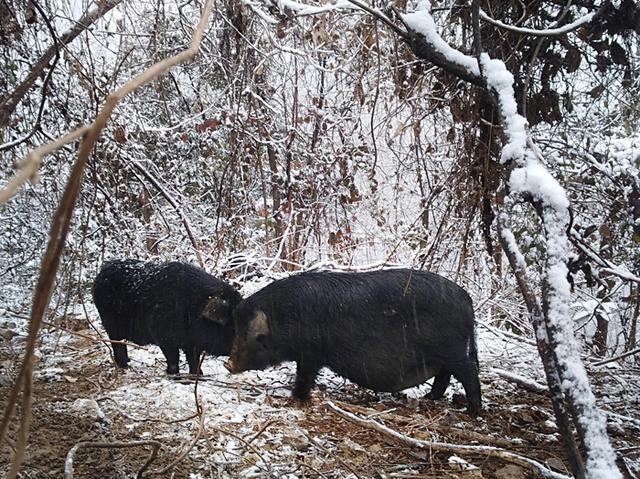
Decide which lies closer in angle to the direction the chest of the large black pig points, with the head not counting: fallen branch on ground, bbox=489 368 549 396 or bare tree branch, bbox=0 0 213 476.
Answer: the bare tree branch

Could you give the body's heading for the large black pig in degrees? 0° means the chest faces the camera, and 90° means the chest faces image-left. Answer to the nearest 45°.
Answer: approximately 90°

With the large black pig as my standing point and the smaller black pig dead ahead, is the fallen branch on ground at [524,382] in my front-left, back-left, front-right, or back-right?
back-right

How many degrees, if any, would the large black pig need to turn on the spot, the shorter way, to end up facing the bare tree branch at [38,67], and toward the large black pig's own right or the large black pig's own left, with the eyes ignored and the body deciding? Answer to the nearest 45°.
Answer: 0° — it already faces it

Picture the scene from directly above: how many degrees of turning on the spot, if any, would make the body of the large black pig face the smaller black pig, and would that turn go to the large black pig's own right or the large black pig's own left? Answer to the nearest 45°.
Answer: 0° — it already faces it

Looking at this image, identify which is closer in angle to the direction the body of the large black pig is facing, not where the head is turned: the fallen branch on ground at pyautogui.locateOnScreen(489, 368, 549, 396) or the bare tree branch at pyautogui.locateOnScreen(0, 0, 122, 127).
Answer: the bare tree branch

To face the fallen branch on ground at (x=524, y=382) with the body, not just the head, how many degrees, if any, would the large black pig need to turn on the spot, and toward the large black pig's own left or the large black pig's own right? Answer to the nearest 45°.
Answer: approximately 180°

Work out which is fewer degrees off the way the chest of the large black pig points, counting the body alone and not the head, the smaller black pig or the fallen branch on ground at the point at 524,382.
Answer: the smaller black pig

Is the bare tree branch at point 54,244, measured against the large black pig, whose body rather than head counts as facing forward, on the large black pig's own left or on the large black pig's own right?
on the large black pig's own left
